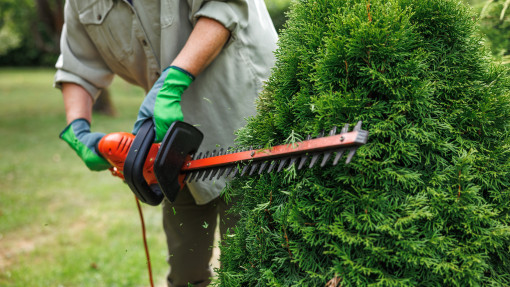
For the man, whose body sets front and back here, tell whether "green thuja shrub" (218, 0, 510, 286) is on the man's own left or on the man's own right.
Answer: on the man's own left
